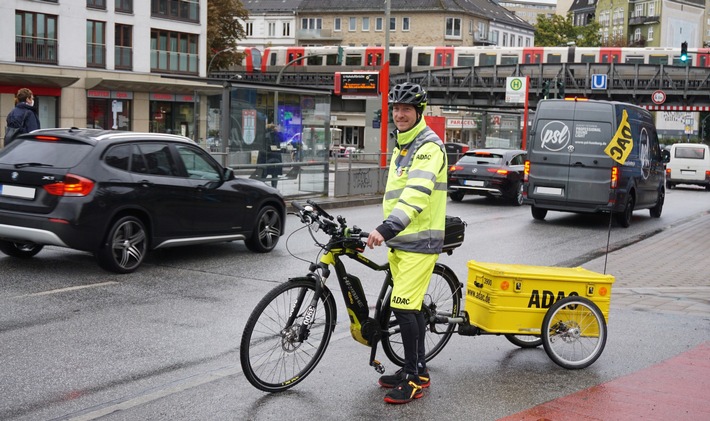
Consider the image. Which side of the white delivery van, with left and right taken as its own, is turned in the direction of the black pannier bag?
back

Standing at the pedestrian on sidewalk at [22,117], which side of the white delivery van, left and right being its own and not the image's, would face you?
back

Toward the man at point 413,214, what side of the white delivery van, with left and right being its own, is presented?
back

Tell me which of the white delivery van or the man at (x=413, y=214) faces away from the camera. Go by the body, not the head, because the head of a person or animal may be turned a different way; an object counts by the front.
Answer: the white delivery van

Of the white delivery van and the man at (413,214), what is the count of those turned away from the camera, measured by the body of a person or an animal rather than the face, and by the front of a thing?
1

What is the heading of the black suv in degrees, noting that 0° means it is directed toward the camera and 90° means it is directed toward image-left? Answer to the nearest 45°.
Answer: approximately 225°

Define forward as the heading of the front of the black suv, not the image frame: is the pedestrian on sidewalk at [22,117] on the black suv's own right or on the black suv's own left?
on the black suv's own left

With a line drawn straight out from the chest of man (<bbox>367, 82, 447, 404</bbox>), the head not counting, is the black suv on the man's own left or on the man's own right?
on the man's own right

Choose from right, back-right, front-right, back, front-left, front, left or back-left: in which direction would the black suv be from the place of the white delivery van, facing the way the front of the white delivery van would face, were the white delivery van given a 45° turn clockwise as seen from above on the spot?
back-right

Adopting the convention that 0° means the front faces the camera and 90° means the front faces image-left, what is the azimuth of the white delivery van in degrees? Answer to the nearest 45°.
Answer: approximately 180°

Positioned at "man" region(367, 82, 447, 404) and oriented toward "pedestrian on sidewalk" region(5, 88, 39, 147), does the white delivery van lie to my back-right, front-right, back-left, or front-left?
front-right

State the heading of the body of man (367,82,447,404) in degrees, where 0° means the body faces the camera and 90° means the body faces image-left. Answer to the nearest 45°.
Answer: approximately 45°
